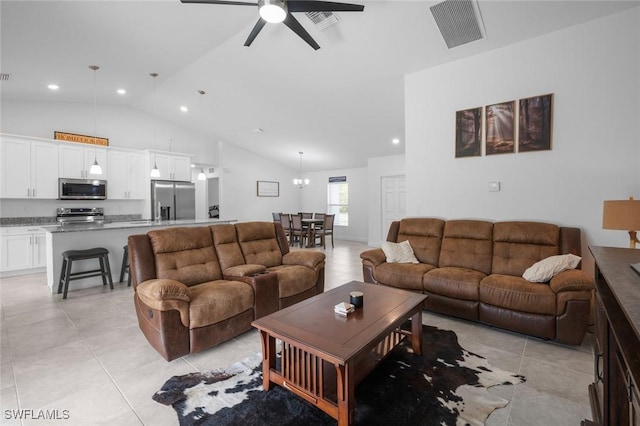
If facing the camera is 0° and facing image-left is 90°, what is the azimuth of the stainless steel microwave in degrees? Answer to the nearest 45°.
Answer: approximately 0°

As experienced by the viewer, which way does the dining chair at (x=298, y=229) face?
facing away from the viewer and to the right of the viewer

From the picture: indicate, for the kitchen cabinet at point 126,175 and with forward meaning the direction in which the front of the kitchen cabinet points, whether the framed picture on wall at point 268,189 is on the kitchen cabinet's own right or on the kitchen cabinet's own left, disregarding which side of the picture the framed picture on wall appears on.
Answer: on the kitchen cabinet's own left

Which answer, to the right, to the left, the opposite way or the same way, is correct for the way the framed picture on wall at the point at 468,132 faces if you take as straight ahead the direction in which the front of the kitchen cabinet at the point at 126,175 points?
to the right

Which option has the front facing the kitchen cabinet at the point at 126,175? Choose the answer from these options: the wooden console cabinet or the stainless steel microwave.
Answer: the wooden console cabinet

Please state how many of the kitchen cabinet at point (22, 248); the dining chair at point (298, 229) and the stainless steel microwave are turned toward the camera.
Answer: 2

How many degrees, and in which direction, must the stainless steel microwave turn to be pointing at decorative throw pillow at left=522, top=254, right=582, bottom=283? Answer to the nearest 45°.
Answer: approximately 45° to its left

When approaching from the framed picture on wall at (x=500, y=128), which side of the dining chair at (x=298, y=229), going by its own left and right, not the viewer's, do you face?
right

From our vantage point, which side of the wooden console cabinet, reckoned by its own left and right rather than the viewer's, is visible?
left

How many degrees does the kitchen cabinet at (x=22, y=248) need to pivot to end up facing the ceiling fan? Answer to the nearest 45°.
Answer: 0° — it already faces it

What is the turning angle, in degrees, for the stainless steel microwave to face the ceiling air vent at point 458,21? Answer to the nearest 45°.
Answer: approximately 45° to its left
